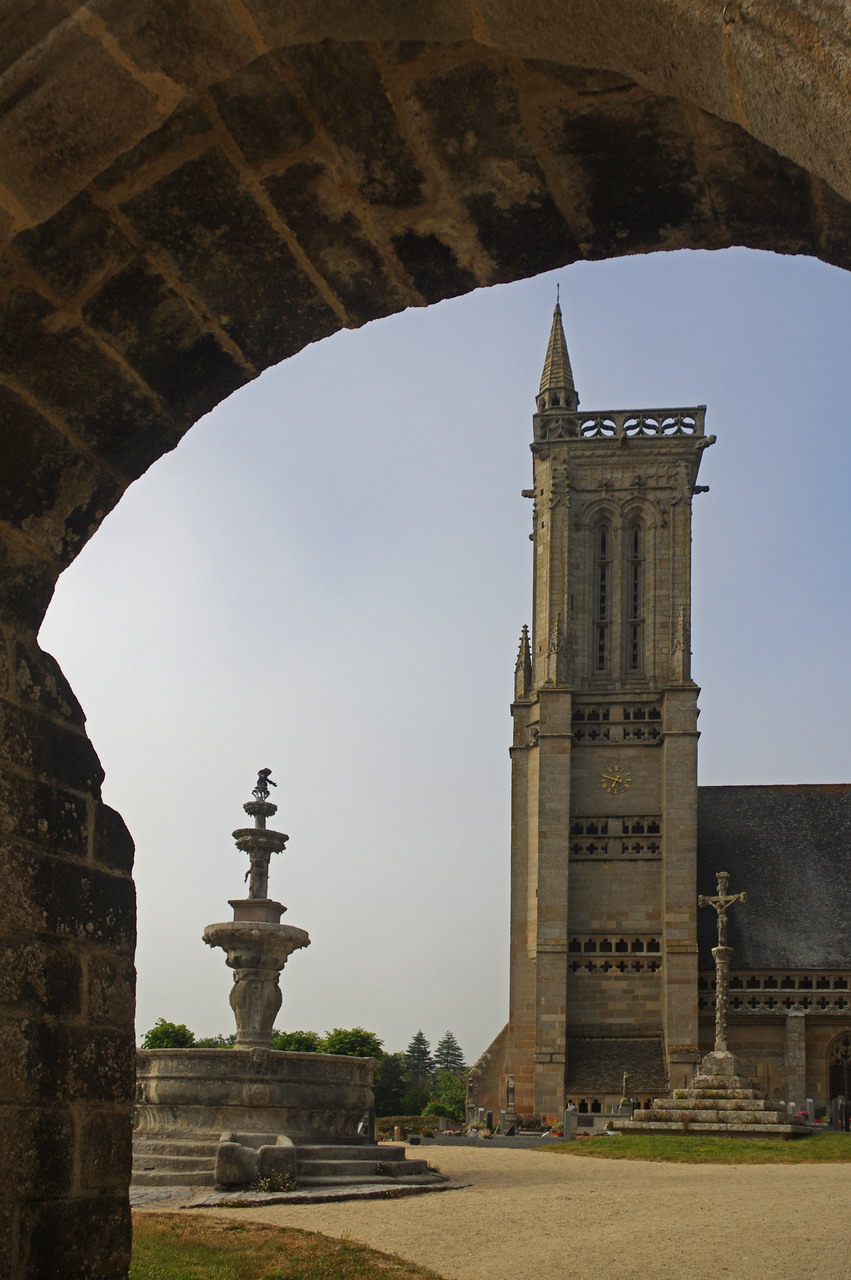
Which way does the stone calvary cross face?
toward the camera

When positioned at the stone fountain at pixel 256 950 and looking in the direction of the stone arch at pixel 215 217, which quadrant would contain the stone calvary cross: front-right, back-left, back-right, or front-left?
back-left

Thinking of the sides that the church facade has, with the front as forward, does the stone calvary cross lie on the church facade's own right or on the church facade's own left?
on the church facade's own left

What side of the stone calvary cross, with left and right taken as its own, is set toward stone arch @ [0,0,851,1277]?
front
